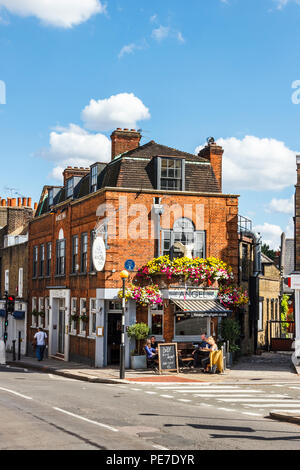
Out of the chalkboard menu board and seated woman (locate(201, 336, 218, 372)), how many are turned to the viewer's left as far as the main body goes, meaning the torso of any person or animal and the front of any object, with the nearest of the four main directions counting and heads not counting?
1

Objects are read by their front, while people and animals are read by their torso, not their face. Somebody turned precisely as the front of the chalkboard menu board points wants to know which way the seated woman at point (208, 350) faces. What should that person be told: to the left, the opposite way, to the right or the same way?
to the right

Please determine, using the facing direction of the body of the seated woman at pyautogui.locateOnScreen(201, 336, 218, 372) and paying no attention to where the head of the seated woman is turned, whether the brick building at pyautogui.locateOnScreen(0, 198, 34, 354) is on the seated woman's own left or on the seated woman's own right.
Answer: on the seated woman's own right

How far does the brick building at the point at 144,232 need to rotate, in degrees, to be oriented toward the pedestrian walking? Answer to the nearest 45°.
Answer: approximately 90° to its right

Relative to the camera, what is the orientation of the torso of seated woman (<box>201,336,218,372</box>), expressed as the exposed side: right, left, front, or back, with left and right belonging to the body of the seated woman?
left

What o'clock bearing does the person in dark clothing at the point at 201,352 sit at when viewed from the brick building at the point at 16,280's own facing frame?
The person in dark clothing is roughly at 10 o'clock from the brick building.

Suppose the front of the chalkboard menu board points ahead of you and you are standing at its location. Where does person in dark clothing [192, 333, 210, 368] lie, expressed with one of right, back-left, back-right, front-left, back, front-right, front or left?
back-left

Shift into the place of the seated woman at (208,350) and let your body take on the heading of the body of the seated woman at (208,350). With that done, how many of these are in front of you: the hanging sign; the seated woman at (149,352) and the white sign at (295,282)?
2

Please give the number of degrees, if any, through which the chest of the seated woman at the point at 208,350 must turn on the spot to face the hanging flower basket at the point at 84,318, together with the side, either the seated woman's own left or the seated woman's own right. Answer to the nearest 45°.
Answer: approximately 45° to the seated woman's own right

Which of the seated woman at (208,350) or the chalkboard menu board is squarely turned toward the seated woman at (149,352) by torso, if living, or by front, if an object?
the seated woman at (208,350)
